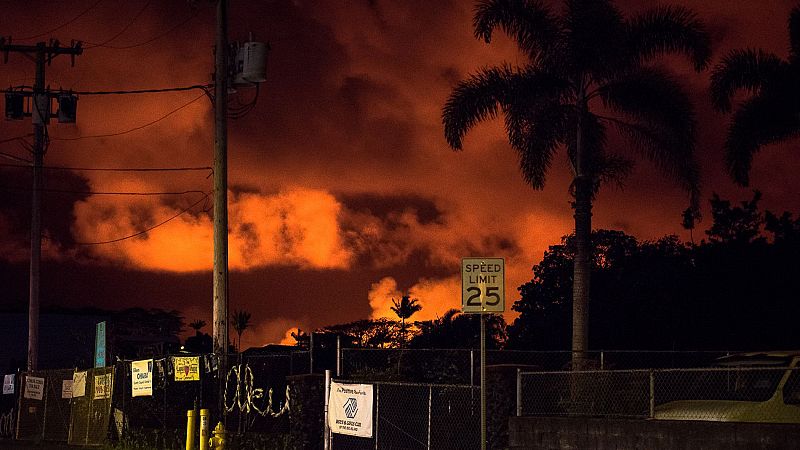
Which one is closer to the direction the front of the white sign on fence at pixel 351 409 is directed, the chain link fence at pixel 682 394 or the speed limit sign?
the speed limit sign

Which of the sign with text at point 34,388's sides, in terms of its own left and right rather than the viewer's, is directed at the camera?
front

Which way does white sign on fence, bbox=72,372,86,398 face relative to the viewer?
toward the camera

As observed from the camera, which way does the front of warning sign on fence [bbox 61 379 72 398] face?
facing the viewer

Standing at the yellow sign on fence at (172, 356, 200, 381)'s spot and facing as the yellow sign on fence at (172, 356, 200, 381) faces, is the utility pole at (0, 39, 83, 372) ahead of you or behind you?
behind

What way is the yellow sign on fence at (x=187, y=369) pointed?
toward the camera

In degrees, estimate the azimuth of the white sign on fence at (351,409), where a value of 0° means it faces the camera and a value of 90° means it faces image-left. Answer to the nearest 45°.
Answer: approximately 0°
